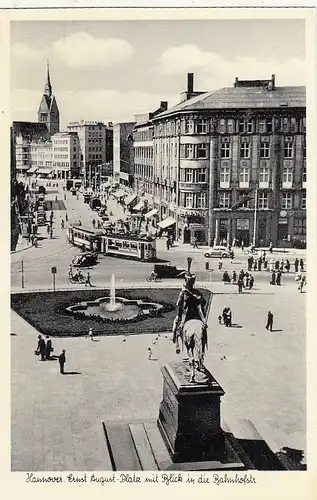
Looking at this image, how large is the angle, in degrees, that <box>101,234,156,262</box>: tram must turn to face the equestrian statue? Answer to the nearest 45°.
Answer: approximately 45° to its right

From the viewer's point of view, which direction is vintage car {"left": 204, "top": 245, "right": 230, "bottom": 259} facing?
to the viewer's left

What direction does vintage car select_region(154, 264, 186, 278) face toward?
to the viewer's right

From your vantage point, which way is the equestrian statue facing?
away from the camera

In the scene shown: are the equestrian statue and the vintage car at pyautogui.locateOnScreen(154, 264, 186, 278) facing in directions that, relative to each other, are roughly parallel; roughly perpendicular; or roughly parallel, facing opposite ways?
roughly perpendicular
